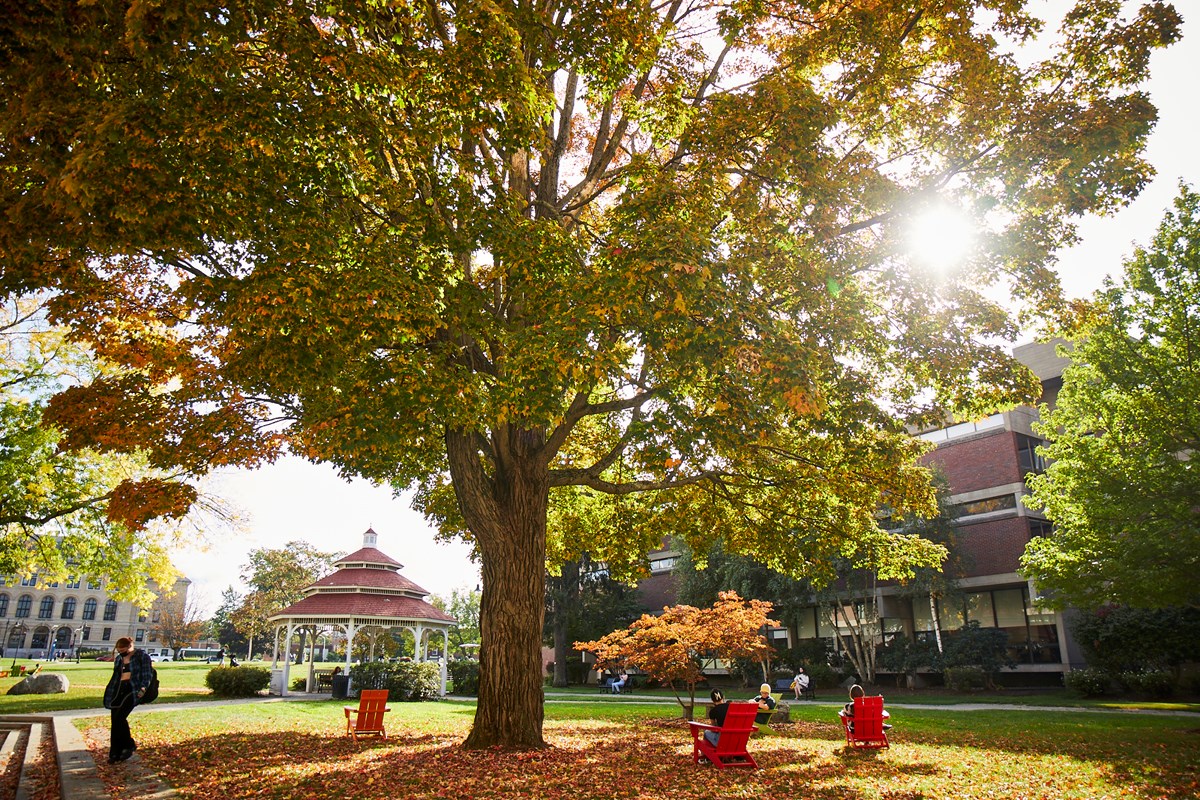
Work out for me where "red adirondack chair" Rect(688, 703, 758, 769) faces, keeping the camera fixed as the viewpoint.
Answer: facing away from the viewer and to the left of the viewer

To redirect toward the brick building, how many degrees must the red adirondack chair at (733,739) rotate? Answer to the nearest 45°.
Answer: approximately 90° to its right

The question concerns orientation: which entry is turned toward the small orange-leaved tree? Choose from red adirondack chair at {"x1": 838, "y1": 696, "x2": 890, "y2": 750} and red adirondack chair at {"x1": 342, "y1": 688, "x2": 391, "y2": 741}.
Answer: red adirondack chair at {"x1": 838, "y1": 696, "x2": 890, "y2": 750}

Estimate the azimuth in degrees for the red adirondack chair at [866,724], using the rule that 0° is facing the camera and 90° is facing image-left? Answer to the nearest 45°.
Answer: approximately 135°

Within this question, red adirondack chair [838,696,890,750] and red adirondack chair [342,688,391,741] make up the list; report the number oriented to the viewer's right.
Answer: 0

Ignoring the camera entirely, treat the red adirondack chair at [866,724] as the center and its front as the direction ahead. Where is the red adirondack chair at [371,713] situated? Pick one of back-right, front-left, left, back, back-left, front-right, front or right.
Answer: front-left

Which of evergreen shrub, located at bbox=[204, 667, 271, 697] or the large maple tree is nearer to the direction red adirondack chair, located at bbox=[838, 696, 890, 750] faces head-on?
the evergreen shrub

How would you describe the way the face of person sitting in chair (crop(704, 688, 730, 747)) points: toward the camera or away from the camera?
away from the camera
